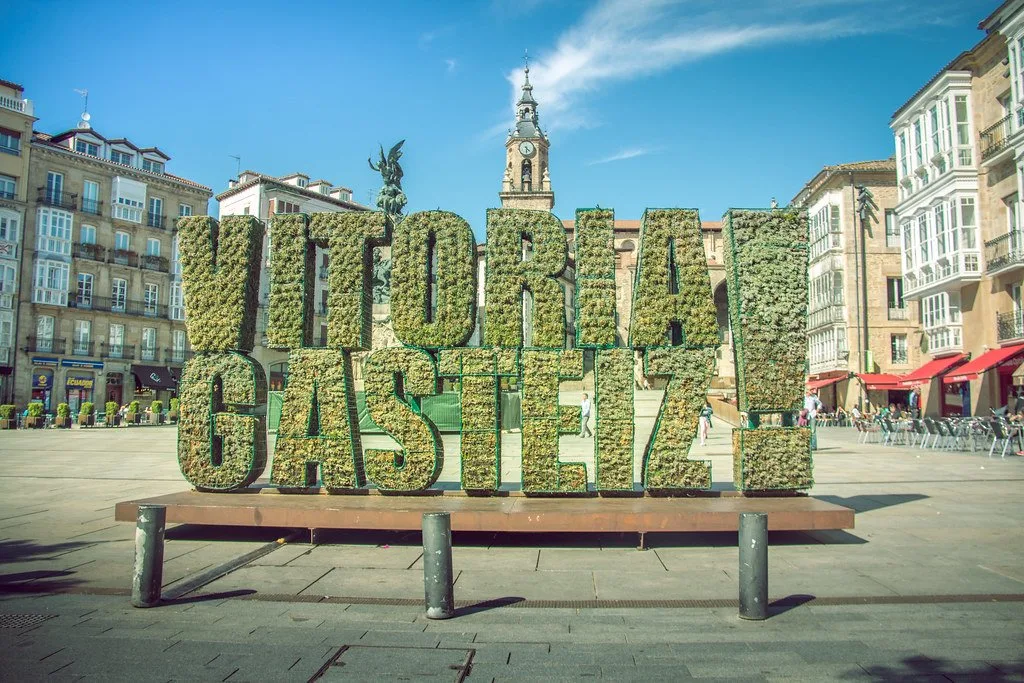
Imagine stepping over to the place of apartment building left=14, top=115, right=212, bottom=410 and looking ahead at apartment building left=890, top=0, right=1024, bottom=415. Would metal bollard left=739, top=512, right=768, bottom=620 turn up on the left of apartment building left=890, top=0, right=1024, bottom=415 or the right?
right

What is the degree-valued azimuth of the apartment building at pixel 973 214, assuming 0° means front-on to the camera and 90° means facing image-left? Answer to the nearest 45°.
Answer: approximately 45°

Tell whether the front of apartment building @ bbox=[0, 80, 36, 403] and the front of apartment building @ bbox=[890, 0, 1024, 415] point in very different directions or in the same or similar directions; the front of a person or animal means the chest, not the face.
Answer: very different directions

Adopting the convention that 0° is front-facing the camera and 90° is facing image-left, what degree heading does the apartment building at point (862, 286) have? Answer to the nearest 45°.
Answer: approximately 45°

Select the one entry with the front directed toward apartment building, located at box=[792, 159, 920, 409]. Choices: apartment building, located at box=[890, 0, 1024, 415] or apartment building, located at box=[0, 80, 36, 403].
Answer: apartment building, located at box=[0, 80, 36, 403]

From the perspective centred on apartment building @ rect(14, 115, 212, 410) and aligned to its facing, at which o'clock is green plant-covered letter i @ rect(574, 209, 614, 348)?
The green plant-covered letter i is roughly at 1 o'clock from the apartment building.

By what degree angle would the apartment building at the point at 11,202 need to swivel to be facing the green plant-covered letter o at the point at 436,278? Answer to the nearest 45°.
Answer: approximately 45° to its right
